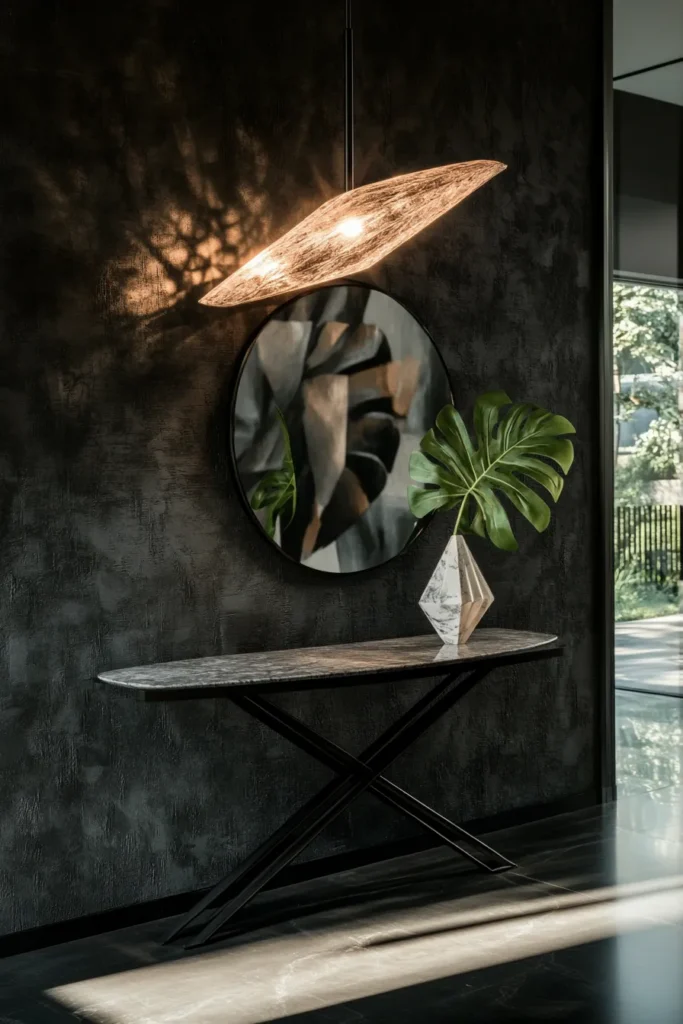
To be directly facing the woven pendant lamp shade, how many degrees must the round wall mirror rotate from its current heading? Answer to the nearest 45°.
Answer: approximately 45° to its right

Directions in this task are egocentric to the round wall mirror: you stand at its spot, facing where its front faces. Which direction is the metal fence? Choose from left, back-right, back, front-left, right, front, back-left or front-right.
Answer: left

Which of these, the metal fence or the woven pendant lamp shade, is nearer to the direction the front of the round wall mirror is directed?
the woven pendant lamp shade

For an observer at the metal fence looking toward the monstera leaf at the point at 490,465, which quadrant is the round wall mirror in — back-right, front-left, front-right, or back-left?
front-right

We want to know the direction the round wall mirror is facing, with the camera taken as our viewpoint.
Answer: facing the viewer and to the right of the viewer
